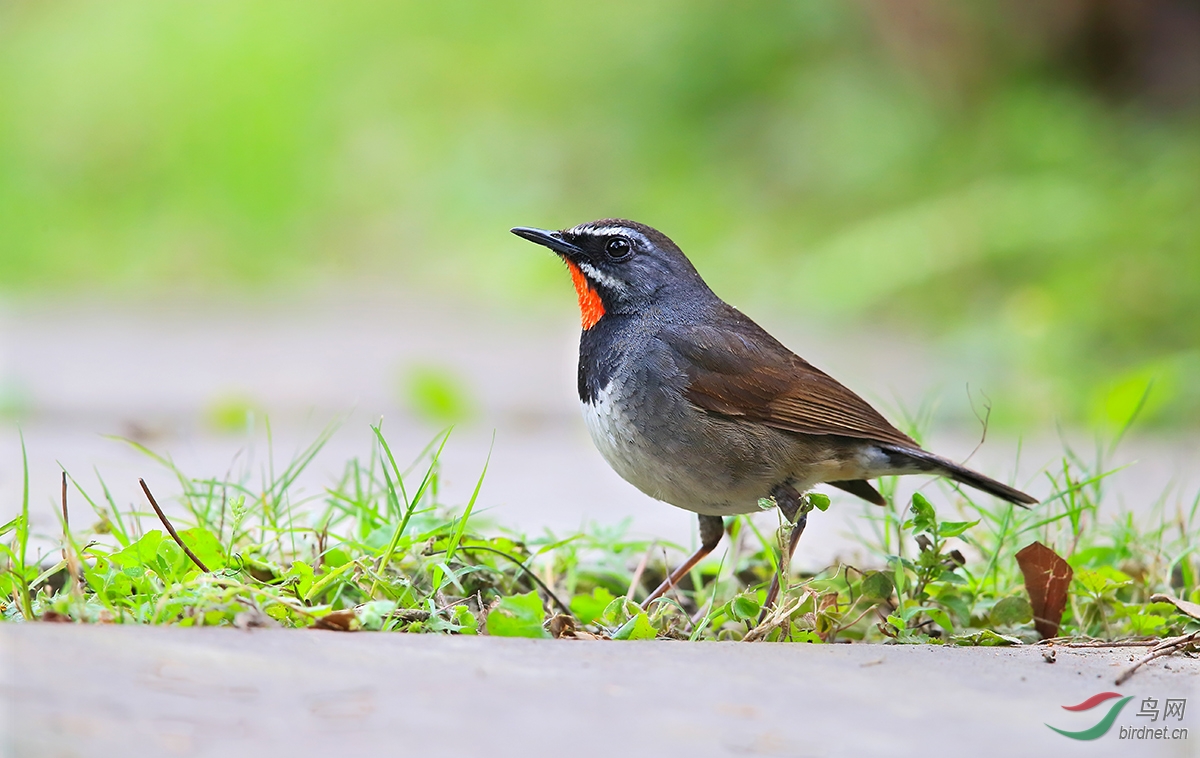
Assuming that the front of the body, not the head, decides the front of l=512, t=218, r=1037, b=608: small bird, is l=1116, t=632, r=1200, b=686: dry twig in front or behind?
behind

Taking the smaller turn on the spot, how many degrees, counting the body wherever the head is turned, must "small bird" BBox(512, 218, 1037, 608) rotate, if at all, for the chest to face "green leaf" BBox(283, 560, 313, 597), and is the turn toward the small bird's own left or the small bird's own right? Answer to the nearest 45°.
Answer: approximately 45° to the small bird's own left

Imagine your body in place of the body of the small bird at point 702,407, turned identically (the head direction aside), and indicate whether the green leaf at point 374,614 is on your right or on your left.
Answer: on your left

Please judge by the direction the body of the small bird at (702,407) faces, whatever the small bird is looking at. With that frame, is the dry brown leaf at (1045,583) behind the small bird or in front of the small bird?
behind

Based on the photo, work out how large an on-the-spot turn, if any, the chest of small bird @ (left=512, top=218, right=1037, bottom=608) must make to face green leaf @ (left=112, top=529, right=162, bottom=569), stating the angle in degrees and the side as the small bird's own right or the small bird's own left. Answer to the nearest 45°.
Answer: approximately 45° to the small bird's own left

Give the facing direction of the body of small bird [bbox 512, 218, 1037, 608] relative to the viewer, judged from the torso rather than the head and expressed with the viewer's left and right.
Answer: facing to the left of the viewer

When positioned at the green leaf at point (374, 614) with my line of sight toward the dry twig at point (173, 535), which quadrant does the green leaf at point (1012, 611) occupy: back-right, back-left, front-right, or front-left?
back-right

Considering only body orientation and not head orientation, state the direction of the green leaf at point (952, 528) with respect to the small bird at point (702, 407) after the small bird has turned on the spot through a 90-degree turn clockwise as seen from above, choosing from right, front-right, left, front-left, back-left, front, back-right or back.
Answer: back-right

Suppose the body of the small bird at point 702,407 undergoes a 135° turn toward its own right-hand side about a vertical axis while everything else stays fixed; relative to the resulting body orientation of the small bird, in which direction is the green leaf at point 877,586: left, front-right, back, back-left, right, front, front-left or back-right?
right

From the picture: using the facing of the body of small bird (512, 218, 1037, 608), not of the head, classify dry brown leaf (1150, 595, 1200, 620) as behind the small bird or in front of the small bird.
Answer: behind
